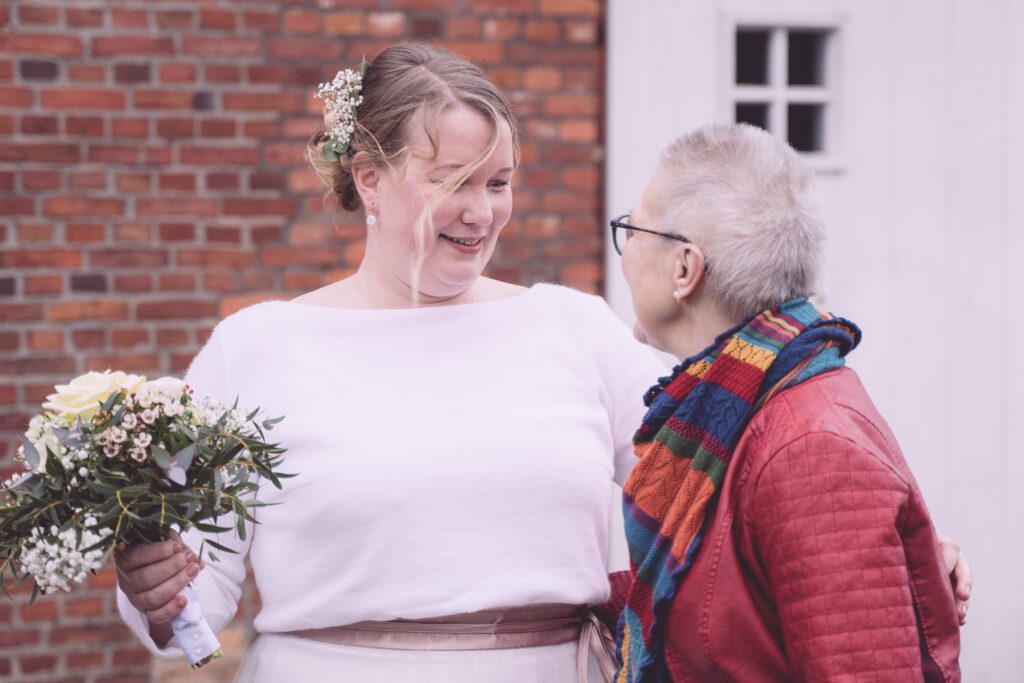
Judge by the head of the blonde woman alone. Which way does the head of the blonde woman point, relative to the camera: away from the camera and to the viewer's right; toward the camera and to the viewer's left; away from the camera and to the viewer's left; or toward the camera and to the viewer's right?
toward the camera and to the viewer's right

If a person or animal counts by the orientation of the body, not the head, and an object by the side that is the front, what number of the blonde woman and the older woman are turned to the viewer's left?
1

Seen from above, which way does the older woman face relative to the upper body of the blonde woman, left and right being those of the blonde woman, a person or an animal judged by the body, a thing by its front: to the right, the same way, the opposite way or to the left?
to the right

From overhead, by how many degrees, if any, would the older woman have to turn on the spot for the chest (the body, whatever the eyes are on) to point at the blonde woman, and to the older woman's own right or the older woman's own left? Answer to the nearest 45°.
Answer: approximately 45° to the older woman's own right

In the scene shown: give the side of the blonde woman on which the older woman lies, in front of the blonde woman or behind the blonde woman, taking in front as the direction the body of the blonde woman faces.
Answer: in front

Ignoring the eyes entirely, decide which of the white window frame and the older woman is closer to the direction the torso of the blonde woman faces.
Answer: the older woman

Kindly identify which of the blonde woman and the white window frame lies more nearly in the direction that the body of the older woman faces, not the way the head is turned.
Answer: the blonde woman

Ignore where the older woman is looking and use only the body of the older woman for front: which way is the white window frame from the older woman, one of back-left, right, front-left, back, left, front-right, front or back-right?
right

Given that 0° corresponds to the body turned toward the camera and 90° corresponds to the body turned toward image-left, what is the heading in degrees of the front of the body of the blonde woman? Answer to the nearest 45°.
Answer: approximately 0°

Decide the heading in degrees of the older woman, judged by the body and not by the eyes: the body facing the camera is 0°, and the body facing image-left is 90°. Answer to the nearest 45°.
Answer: approximately 90°

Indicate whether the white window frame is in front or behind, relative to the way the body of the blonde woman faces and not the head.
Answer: behind
